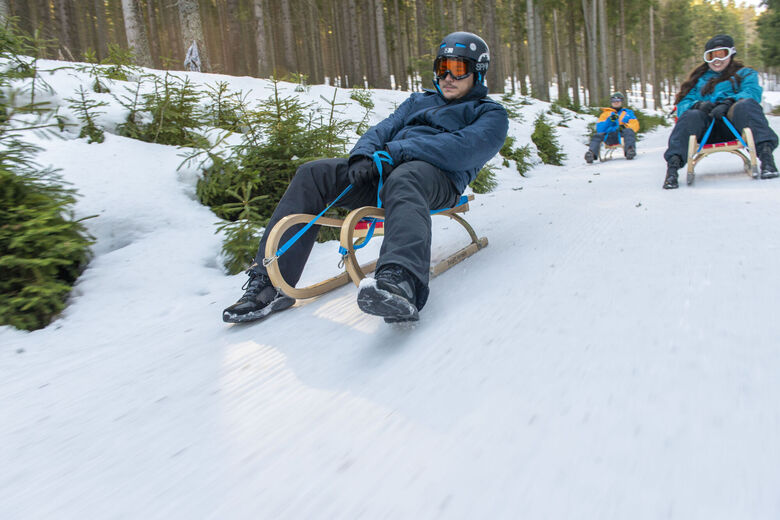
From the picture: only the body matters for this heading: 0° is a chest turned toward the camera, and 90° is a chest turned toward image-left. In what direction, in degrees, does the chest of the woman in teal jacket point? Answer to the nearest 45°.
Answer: approximately 0°

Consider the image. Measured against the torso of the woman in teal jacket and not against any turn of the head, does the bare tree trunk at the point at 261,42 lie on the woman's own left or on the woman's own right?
on the woman's own right

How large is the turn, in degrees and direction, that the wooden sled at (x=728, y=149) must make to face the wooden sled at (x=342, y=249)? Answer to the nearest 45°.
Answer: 0° — it already faces it

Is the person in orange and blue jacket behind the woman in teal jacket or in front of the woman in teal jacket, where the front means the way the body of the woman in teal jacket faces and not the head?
behind

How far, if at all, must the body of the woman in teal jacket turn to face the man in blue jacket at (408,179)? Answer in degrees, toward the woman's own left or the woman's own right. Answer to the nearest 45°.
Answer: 0° — they already face them

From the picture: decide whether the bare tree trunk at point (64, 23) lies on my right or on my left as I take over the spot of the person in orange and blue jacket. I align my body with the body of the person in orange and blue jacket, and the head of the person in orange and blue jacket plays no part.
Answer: on my right

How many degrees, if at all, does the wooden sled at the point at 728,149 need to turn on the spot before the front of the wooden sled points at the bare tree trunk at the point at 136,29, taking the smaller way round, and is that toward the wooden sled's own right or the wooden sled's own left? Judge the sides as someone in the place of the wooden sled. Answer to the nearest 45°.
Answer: approximately 90° to the wooden sled's own right

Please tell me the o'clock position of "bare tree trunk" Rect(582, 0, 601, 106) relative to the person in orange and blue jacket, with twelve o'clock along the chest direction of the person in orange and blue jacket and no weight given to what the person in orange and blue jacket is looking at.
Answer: The bare tree trunk is roughly at 6 o'clock from the person in orange and blue jacket.

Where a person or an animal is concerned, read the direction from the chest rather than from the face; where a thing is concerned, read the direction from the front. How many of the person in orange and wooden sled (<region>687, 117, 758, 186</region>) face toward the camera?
2

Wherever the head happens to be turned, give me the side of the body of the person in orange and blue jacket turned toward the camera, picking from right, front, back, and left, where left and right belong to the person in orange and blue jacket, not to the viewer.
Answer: front

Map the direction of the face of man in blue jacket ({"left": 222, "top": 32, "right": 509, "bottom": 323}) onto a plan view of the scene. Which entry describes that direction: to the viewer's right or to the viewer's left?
to the viewer's left

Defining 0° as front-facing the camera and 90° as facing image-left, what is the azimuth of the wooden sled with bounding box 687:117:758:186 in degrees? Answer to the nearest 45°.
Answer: approximately 0°

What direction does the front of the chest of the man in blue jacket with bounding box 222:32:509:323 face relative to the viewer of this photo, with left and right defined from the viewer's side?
facing the viewer and to the left of the viewer

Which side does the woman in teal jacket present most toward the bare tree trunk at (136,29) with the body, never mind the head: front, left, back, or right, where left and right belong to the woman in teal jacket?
right

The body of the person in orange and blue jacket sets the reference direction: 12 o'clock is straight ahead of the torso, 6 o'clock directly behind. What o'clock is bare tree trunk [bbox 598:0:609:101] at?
The bare tree trunk is roughly at 6 o'clock from the person in orange and blue jacket.
